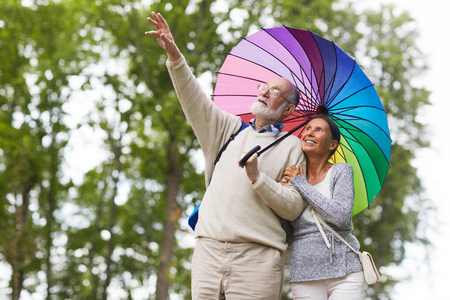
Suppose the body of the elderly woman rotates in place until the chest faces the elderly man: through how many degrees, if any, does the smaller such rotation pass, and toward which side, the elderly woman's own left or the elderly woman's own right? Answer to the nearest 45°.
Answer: approximately 45° to the elderly woman's own right

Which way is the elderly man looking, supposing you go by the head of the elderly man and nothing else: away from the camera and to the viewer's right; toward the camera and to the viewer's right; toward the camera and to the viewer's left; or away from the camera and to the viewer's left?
toward the camera and to the viewer's left

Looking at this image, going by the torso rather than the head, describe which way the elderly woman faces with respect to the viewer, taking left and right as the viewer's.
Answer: facing the viewer and to the left of the viewer

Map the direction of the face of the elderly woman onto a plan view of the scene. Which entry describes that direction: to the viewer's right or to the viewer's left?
to the viewer's left
